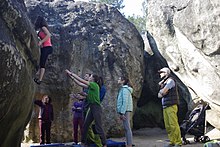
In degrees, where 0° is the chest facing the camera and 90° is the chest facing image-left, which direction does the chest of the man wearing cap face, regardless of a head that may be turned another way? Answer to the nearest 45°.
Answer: approximately 90°

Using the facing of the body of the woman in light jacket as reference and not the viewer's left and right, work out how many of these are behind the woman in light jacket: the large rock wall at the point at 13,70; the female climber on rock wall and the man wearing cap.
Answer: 1

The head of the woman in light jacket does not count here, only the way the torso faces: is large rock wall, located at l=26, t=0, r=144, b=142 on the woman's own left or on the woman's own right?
on the woman's own right

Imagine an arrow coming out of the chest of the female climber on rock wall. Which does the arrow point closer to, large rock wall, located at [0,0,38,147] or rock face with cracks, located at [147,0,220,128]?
the large rock wall

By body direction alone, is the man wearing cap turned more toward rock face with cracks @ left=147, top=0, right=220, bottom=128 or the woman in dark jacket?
the woman in dark jacket

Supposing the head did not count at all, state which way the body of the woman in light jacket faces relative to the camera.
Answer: to the viewer's left

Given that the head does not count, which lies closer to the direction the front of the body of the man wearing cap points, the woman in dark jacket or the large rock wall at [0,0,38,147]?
the woman in dark jacket

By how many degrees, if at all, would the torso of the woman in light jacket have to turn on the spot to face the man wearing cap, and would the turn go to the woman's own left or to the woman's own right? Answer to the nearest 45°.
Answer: approximately 180°
